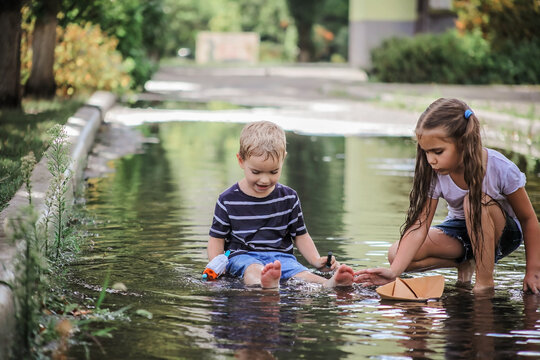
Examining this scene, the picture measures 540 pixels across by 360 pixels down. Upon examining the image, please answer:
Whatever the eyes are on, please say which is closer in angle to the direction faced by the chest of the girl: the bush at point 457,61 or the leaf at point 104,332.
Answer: the leaf

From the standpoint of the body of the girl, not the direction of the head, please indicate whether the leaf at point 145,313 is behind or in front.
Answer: in front

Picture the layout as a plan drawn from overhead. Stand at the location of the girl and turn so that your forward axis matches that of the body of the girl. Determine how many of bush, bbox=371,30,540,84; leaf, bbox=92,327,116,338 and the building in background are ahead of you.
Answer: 1

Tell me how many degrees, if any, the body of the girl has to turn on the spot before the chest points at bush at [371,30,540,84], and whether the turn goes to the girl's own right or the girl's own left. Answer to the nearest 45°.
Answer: approximately 135° to the girl's own right

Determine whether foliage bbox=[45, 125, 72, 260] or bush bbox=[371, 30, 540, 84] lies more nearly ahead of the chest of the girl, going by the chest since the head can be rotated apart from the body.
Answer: the foliage

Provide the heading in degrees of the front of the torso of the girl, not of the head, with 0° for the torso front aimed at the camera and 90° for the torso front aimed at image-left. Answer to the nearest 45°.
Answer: approximately 45°

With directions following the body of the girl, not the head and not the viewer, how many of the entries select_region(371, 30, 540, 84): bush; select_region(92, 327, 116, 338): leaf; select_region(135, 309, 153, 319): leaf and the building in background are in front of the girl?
2

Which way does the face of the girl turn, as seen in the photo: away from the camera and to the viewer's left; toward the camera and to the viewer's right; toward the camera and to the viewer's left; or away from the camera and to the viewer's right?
toward the camera and to the viewer's left

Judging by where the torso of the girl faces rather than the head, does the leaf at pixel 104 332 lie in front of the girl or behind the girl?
in front

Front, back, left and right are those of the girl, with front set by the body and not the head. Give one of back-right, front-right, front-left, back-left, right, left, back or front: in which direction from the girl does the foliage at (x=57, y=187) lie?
front-right
